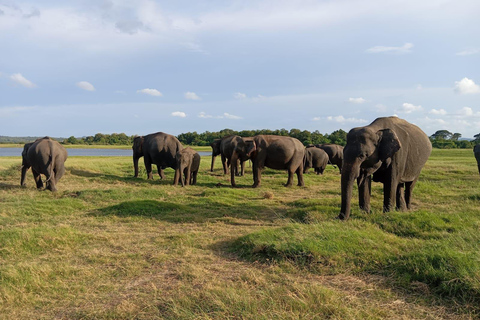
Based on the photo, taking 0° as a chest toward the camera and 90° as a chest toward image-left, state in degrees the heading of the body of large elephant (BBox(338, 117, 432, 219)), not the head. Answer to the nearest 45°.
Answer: approximately 45°

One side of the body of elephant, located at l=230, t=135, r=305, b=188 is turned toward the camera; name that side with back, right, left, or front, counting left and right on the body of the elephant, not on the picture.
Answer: left

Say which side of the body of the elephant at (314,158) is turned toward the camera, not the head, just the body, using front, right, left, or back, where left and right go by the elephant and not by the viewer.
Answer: left

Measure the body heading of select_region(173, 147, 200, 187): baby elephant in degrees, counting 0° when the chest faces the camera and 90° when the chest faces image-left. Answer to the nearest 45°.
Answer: approximately 45°

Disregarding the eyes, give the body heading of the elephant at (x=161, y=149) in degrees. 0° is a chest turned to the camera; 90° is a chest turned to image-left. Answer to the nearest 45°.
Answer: approximately 90°

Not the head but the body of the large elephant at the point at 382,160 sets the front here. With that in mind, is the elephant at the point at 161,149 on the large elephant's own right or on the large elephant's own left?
on the large elephant's own right

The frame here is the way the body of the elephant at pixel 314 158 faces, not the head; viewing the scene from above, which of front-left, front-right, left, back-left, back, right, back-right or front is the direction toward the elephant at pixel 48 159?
front-left

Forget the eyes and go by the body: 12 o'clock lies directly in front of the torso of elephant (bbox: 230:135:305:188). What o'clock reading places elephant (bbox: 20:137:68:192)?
elephant (bbox: 20:137:68:192) is roughly at 11 o'clock from elephant (bbox: 230:135:305:188).

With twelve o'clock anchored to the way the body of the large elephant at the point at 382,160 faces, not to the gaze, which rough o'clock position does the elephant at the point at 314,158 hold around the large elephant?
The elephant is roughly at 4 o'clock from the large elephant.

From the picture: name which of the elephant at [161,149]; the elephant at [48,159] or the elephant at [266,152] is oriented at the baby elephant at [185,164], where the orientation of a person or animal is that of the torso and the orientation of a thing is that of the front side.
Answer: the elephant at [266,152]
